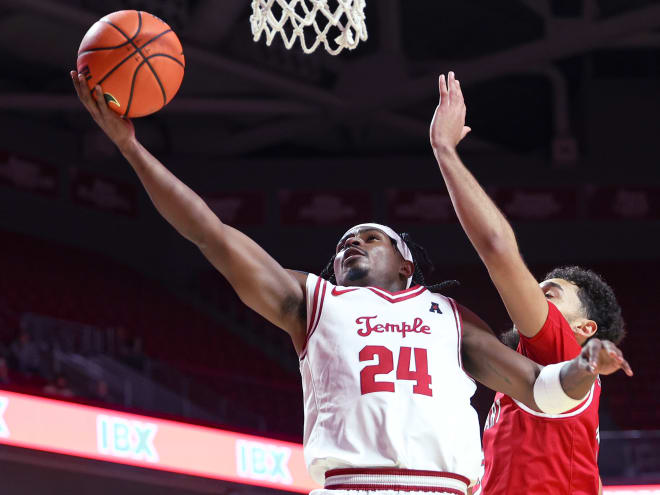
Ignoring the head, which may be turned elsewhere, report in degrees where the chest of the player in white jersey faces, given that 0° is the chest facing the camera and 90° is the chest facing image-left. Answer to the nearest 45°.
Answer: approximately 0°

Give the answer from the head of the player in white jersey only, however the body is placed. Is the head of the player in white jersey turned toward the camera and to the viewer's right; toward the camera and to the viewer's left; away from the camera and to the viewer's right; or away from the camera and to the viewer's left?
toward the camera and to the viewer's left
